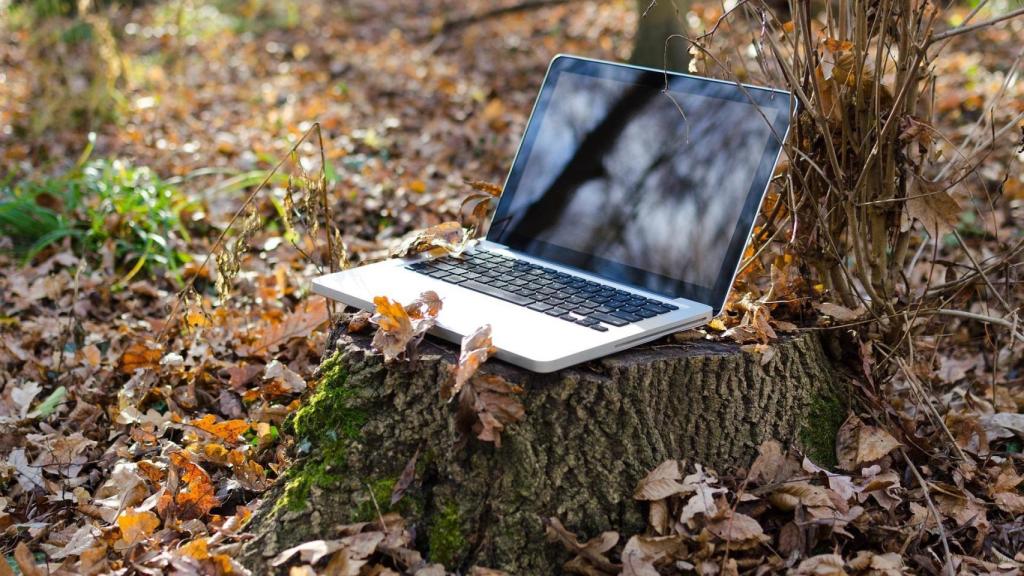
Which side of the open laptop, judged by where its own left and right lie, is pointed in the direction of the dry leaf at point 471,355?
front

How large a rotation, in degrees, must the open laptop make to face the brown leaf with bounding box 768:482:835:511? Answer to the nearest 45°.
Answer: approximately 90° to its left

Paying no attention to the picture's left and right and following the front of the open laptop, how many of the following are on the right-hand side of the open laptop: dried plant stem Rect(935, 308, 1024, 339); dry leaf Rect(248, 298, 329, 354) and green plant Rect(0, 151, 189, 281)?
2

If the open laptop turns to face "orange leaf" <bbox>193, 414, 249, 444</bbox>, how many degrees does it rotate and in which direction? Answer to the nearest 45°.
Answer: approximately 45° to its right

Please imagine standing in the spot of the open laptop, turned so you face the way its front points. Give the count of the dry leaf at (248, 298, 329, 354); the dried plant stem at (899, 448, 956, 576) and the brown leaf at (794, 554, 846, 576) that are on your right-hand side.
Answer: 1

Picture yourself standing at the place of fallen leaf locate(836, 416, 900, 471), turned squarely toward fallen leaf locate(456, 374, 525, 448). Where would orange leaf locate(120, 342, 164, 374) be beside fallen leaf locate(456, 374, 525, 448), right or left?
right

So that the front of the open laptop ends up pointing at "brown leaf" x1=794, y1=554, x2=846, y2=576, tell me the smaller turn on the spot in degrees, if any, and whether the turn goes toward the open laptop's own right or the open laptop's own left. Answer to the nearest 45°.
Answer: approximately 90° to the open laptop's own left

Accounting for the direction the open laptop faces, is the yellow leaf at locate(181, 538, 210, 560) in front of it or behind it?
in front

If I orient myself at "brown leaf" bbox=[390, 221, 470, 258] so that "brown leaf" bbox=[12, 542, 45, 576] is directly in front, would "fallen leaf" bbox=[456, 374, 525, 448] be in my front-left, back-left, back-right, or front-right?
front-left

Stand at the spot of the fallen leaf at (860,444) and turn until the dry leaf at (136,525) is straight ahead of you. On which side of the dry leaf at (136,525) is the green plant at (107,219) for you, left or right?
right

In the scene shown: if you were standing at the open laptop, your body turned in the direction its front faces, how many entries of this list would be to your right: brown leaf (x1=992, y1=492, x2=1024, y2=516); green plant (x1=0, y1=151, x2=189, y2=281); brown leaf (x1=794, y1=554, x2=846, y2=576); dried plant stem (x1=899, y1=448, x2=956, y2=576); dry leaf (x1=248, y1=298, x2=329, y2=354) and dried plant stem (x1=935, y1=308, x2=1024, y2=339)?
2

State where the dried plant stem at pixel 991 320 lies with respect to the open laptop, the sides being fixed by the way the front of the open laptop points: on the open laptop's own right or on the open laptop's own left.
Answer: on the open laptop's own left

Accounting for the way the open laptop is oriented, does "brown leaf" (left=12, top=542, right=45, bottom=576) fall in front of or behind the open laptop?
in front

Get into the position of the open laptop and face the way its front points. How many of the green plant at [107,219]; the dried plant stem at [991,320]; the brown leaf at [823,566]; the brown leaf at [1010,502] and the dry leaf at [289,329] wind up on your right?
2

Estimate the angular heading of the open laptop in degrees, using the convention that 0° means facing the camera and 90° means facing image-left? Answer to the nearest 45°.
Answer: approximately 45°

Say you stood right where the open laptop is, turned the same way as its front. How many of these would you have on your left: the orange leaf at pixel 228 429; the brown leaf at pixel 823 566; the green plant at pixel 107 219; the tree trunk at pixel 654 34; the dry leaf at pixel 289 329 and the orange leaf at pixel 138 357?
1

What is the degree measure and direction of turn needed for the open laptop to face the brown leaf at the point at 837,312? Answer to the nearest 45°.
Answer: approximately 135° to its left
